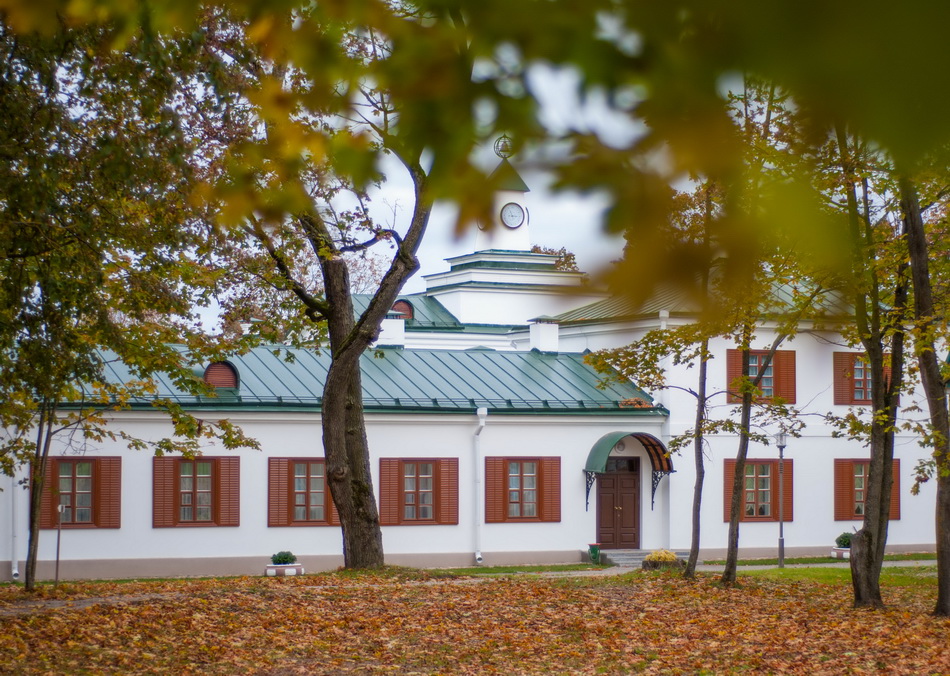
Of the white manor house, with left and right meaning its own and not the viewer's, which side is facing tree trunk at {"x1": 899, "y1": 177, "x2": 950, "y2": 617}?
front

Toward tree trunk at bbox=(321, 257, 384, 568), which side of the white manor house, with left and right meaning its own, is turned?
front

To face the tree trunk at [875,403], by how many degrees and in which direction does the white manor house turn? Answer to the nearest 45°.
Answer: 0° — it already faces it

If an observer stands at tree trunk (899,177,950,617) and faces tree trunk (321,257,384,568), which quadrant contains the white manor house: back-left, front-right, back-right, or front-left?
front-right

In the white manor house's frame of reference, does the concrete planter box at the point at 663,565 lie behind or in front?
in front

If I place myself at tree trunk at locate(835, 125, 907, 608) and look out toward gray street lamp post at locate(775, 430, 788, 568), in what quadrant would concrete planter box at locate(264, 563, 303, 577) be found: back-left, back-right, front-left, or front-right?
front-left

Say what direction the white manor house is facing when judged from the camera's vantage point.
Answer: facing the viewer
